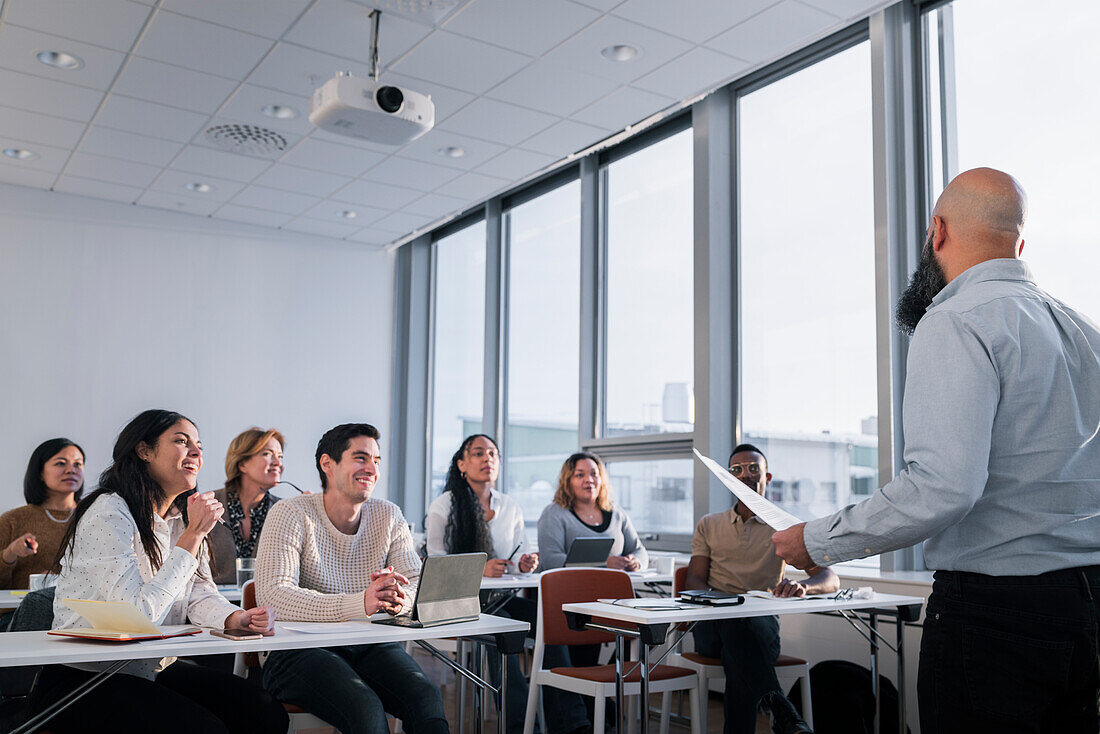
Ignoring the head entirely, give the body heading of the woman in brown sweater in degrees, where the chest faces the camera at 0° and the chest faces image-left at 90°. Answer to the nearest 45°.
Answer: approximately 315°

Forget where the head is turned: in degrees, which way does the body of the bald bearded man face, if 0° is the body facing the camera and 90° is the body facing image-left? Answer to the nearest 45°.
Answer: approximately 135°

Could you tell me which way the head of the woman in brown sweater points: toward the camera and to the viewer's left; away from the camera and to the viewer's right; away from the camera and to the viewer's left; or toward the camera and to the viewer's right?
toward the camera and to the viewer's right

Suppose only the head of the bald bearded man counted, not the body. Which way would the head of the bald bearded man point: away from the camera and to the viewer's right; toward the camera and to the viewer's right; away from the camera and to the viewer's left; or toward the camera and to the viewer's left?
away from the camera and to the viewer's left

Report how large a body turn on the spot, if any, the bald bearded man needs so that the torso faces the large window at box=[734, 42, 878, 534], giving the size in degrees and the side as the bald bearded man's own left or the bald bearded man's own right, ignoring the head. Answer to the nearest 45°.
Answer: approximately 45° to the bald bearded man's own right

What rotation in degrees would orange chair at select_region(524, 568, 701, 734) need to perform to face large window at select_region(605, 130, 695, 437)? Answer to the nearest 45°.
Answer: approximately 135° to its left

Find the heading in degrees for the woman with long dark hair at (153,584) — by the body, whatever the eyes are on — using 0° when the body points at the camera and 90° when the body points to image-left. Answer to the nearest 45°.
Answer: approximately 315°

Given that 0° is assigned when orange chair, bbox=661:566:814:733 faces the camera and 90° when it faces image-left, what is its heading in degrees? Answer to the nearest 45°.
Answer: approximately 315°

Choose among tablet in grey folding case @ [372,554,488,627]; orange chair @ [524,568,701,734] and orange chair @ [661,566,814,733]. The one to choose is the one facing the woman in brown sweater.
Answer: the tablet in grey folding case

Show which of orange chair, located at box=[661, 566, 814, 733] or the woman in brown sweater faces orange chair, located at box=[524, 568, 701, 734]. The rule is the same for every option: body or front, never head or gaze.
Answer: the woman in brown sweater
